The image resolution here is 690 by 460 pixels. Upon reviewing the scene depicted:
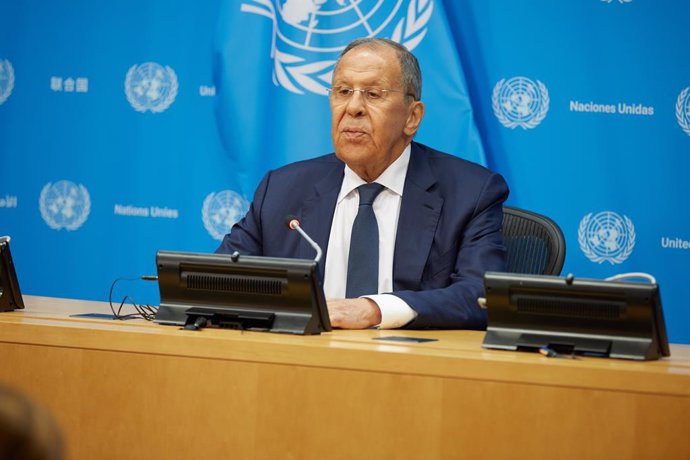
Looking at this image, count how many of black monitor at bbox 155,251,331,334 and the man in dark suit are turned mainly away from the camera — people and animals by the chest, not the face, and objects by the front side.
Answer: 1

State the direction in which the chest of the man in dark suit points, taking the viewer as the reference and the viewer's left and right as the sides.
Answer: facing the viewer and to the left of the viewer

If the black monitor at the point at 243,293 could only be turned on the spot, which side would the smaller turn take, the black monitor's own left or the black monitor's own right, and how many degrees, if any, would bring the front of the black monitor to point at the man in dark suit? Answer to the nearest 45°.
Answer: approximately 45° to the black monitor's own right

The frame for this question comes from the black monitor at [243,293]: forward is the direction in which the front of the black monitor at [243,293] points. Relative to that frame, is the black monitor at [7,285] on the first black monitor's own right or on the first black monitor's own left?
on the first black monitor's own left

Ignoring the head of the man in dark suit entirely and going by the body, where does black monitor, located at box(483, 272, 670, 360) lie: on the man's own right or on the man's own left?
on the man's own left

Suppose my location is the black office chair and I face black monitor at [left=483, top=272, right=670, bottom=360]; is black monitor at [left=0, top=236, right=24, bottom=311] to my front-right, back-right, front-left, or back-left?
front-right

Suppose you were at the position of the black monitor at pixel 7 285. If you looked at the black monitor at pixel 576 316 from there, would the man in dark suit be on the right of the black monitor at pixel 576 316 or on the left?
left

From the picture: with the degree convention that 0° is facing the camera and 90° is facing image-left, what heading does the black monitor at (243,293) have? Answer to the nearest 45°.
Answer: approximately 180°

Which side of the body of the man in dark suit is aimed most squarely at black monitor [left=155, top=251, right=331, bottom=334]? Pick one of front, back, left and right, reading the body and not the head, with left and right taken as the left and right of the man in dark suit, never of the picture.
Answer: front

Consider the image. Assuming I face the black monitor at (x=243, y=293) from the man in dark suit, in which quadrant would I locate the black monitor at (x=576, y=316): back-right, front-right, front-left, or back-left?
front-left

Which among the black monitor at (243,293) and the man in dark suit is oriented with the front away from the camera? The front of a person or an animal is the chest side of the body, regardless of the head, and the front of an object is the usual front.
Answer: the black monitor

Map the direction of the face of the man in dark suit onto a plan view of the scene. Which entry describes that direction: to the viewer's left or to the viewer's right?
to the viewer's left

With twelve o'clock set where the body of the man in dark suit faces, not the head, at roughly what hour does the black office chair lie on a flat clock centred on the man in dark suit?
The black office chair is roughly at 7 o'clock from the man in dark suit.

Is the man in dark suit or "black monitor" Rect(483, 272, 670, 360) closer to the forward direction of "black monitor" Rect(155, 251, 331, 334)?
the man in dark suit
